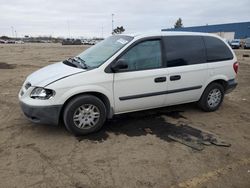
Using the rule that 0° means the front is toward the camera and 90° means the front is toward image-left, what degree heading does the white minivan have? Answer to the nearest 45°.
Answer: approximately 45°
